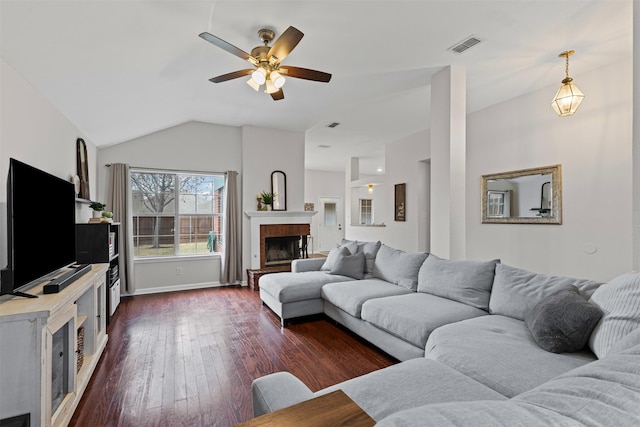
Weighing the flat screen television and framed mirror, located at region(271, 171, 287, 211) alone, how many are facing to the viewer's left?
0

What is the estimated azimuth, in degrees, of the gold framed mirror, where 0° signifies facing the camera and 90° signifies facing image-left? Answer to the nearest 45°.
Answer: approximately 45°

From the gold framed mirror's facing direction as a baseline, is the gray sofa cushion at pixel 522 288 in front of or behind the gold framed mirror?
in front

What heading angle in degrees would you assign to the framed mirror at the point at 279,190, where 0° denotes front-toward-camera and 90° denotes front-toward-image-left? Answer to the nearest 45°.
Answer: approximately 0°

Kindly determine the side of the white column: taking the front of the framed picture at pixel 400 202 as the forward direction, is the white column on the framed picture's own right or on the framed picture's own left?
on the framed picture's own left

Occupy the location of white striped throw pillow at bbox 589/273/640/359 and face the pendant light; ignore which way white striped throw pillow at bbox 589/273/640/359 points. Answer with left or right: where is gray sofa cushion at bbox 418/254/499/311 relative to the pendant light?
left

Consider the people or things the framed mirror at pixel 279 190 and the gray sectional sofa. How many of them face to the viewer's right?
0

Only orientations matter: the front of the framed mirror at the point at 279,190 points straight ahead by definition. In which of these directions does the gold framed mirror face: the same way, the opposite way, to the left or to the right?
to the right

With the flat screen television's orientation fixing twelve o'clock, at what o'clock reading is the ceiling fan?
The ceiling fan is roughly at 11 o'clock from the flat screen television.

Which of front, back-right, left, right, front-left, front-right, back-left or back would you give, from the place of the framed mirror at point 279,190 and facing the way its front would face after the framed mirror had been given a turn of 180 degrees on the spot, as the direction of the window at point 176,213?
left

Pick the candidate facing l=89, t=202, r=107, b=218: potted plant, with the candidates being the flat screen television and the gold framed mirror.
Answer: the gold framed mirror

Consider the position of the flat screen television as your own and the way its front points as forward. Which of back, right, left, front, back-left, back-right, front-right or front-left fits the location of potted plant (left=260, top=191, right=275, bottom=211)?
left

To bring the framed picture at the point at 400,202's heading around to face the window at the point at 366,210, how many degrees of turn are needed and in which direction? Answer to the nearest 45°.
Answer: approximately 135° to its right

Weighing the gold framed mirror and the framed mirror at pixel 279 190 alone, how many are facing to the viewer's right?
0

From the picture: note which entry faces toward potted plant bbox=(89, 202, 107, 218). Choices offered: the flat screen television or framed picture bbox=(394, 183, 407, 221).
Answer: the framed picture
